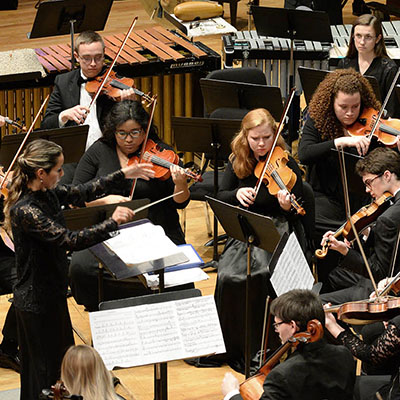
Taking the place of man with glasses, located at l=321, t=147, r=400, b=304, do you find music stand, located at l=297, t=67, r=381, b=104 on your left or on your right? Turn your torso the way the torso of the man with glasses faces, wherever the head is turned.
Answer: on your right

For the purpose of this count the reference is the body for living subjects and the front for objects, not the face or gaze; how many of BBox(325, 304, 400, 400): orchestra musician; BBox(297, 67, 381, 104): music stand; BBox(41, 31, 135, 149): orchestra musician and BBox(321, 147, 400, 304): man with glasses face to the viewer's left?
2

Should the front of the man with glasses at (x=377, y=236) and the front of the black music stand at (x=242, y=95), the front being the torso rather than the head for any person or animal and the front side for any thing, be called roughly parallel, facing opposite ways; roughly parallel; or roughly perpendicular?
roughly perpendicular

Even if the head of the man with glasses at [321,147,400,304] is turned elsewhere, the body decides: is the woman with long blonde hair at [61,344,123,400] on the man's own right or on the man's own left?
on the man's own left

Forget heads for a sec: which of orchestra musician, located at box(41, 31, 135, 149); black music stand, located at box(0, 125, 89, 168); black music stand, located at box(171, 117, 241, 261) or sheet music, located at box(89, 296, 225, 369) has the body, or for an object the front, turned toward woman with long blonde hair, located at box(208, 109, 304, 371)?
the orchestra musician

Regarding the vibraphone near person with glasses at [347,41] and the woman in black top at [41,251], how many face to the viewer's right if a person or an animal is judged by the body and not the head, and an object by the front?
1

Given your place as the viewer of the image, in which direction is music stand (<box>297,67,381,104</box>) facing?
facing away from the viewer

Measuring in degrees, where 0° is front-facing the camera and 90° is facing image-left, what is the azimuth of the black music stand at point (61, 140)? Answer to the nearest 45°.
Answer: approximately 180°

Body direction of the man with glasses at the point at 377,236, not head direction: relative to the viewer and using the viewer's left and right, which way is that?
facing to the left of the viewer

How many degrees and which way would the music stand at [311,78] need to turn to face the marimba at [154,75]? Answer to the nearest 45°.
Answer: approximately 45° to its left

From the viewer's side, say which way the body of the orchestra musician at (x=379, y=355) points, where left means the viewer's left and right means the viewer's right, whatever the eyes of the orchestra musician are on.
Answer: facing to the left of the viewer

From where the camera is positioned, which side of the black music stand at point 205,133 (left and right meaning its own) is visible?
back

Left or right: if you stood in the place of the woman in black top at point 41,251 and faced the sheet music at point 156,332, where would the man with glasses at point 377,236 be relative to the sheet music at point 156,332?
left

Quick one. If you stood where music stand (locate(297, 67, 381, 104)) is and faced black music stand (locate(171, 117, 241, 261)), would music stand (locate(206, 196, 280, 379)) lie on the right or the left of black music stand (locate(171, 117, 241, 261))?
left

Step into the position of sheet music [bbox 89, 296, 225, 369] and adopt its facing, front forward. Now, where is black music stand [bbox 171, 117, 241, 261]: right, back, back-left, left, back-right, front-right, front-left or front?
back
